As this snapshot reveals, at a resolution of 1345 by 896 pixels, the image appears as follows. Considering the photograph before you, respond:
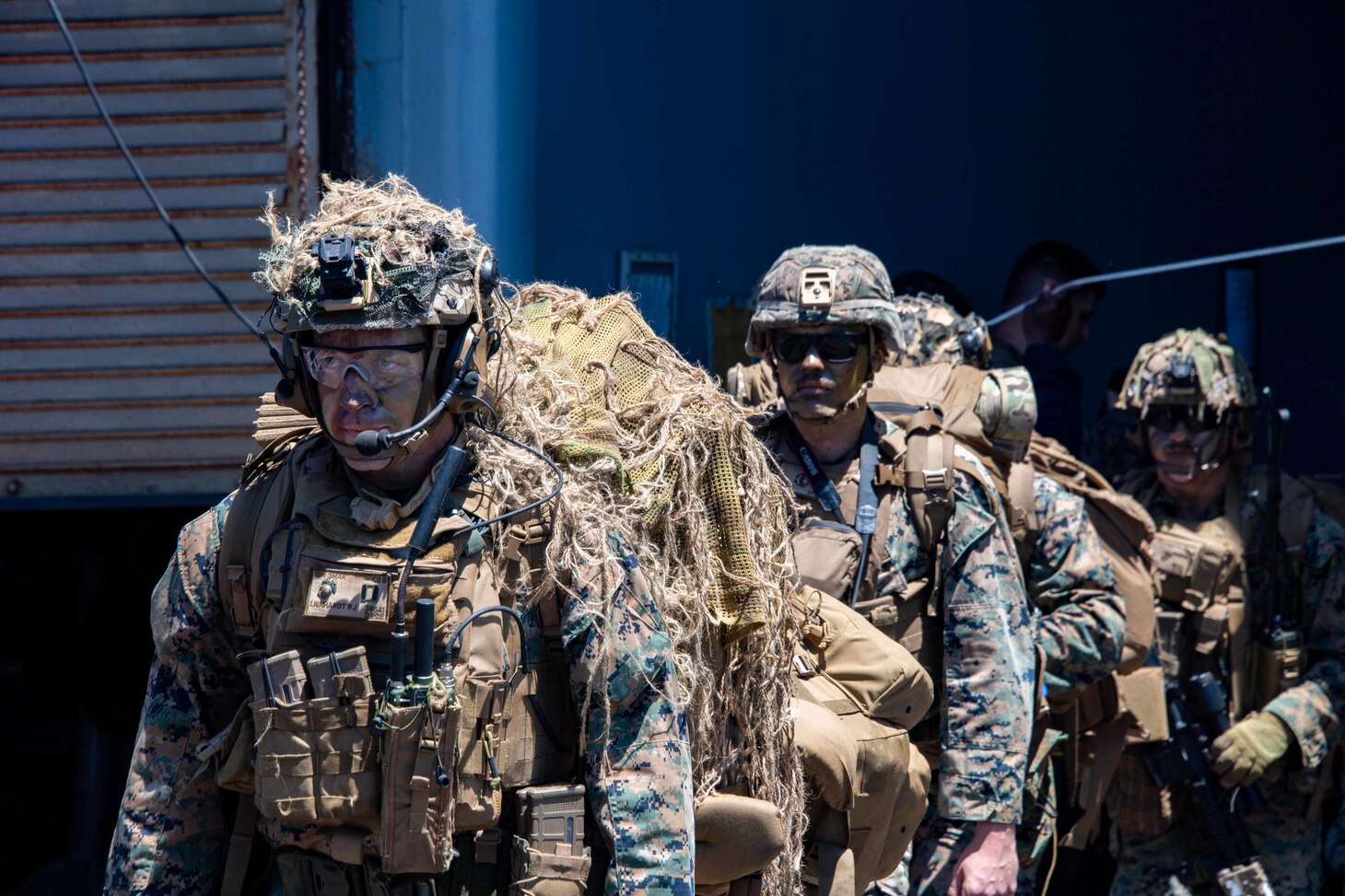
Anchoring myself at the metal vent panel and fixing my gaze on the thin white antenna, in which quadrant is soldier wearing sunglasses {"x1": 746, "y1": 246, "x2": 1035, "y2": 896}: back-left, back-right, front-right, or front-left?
front-right

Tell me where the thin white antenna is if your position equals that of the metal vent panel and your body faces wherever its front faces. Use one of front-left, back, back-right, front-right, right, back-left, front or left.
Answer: left

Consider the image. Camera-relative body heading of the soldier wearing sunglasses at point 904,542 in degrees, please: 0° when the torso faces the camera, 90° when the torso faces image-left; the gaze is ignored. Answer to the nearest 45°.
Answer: approximately 45°

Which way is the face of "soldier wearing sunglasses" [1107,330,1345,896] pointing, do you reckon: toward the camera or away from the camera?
toward the camera

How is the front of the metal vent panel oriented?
toward the camera

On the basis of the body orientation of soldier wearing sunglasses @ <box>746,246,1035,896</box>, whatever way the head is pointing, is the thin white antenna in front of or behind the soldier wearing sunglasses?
behind

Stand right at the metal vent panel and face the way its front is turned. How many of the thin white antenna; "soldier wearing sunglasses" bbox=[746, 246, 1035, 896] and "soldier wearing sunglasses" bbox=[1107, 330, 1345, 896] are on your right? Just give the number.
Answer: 0

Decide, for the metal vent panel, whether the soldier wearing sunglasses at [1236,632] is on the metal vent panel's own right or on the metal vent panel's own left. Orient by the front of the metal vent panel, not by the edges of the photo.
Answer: on the metal vent panel's own left

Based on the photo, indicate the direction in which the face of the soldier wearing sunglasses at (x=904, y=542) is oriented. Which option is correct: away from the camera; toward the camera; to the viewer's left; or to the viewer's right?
toward the camera

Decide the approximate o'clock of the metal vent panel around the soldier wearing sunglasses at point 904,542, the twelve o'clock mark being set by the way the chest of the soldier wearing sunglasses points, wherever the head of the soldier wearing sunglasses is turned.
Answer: The metal vent panel is roughly at 4 o'clock from the soldier wearing sunglasses.

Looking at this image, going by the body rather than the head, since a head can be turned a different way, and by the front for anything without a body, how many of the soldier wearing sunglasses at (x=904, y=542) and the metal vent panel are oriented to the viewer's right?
0
